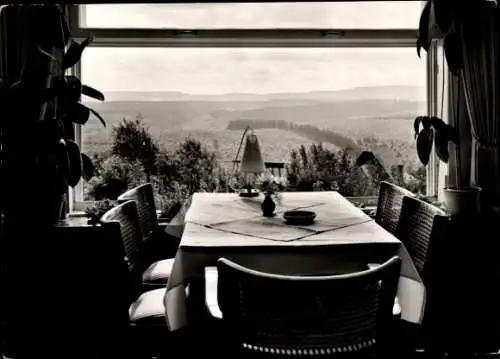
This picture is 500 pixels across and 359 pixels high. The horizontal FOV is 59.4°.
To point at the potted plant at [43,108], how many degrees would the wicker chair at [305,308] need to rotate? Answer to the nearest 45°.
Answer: approximately 45° to its left

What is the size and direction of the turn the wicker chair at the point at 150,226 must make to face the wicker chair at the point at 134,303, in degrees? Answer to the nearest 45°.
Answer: approximately 90° to its right

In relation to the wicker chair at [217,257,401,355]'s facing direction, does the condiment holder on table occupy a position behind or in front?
in front

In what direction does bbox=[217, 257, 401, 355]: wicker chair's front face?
away from the camera

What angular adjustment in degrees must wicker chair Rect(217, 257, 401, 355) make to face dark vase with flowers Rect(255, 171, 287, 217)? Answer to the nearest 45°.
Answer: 0° — it already faces it

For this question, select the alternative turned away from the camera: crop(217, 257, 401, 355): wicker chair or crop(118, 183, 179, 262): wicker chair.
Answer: crop(217, 257, 401, 355): wicker chair

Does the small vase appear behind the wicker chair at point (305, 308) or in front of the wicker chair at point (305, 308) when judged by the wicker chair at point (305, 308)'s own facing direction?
in front

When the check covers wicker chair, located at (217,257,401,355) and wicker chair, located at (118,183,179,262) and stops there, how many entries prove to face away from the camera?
1

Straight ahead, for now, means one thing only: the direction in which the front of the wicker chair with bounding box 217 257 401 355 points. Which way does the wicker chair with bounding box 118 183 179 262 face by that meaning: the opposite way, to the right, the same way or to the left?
to the right

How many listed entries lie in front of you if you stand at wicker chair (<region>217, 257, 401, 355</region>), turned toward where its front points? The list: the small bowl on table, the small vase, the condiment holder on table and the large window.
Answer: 4

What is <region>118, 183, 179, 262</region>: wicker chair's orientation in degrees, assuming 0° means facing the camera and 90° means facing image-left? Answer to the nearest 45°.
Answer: approximately 270°

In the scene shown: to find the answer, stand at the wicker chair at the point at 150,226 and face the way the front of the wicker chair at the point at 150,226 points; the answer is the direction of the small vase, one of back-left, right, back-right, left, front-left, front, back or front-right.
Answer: front-right
